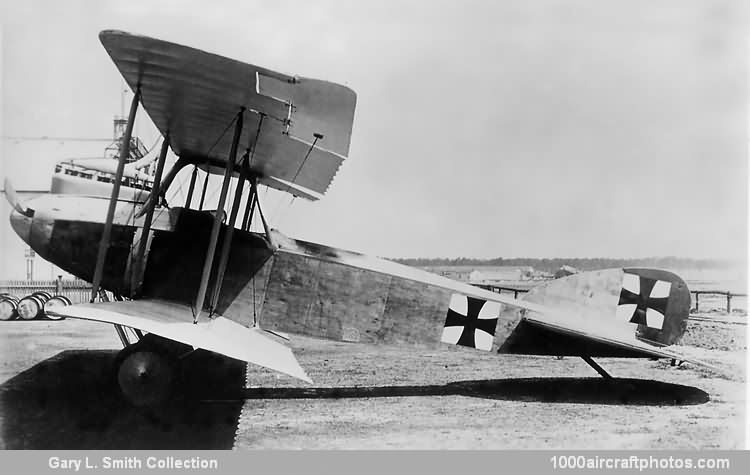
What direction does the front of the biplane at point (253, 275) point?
to the viewer's left

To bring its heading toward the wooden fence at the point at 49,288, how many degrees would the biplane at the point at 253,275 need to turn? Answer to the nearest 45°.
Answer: approximately 45° to its right
